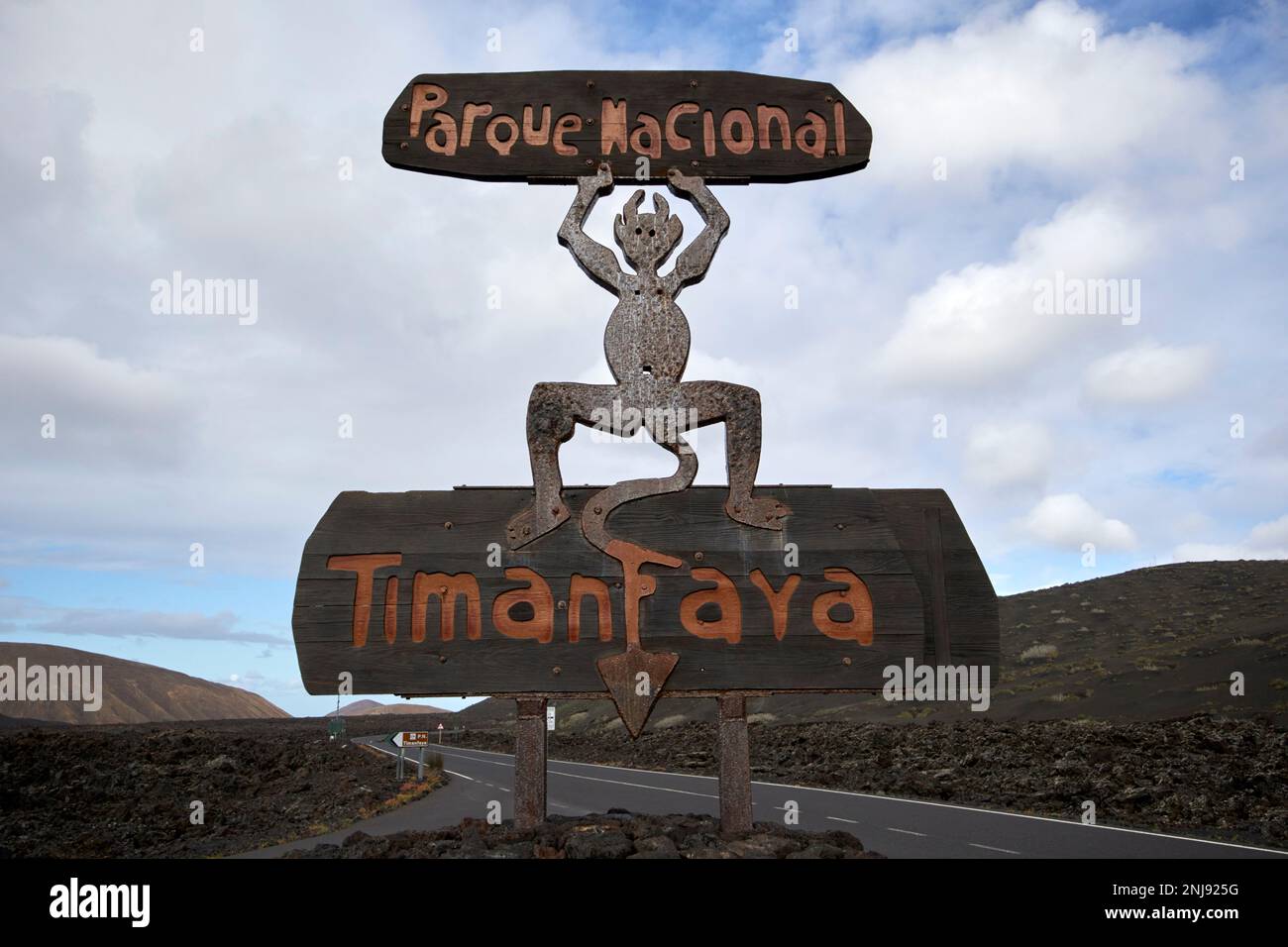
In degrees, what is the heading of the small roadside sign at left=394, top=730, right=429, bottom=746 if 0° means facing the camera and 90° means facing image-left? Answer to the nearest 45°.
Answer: approximately 0°
